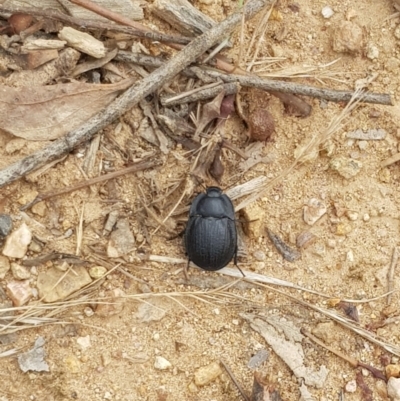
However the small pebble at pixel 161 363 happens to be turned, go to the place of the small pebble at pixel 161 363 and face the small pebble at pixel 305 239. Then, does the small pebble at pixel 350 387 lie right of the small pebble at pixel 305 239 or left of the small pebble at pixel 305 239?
right

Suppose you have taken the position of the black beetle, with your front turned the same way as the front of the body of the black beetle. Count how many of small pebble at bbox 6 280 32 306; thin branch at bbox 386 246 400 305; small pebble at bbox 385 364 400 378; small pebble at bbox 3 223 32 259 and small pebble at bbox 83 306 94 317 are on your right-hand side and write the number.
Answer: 2

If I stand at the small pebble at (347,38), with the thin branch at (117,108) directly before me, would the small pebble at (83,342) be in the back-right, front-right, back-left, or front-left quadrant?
front-left

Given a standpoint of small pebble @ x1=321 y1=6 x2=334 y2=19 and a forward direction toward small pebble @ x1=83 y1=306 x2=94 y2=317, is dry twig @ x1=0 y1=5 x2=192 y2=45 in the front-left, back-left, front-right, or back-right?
front-right

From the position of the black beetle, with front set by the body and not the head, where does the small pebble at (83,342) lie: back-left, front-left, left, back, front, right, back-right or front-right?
back-left

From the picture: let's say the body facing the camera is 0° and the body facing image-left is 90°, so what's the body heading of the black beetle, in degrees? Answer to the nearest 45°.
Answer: approximately 180°

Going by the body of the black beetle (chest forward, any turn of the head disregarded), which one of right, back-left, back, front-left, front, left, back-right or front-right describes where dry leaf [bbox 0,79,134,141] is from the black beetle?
left

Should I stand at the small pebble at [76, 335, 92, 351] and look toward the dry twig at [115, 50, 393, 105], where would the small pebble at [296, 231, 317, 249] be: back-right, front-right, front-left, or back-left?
front-right

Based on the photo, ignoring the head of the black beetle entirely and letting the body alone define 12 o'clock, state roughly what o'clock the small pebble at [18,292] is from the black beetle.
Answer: The small pebble is roughly at 8 o'clock from the black beetle.

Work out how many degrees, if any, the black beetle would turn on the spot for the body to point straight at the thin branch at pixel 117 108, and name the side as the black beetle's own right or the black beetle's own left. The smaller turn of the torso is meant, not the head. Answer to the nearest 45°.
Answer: approximately 90° to the black beetle's own left

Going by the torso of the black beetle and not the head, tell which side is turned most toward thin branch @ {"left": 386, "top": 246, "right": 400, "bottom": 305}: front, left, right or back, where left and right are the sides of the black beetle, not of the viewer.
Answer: right

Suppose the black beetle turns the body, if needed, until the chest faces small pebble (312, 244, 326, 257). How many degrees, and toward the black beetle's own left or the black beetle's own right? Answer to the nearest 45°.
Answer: approximately 90° to the black beetle's own right

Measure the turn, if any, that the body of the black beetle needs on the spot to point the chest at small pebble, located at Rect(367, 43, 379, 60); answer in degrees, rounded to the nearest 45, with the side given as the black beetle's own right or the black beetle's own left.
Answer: approximately 45° to the black beetle's own right

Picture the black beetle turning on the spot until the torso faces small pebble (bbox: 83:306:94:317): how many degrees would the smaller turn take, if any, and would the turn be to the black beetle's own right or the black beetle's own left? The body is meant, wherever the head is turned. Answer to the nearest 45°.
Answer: approximately 135° to the black beetle's own left

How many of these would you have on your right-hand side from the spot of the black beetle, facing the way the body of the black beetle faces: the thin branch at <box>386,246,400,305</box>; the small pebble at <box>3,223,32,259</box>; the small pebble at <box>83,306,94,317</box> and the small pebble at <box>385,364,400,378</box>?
2
